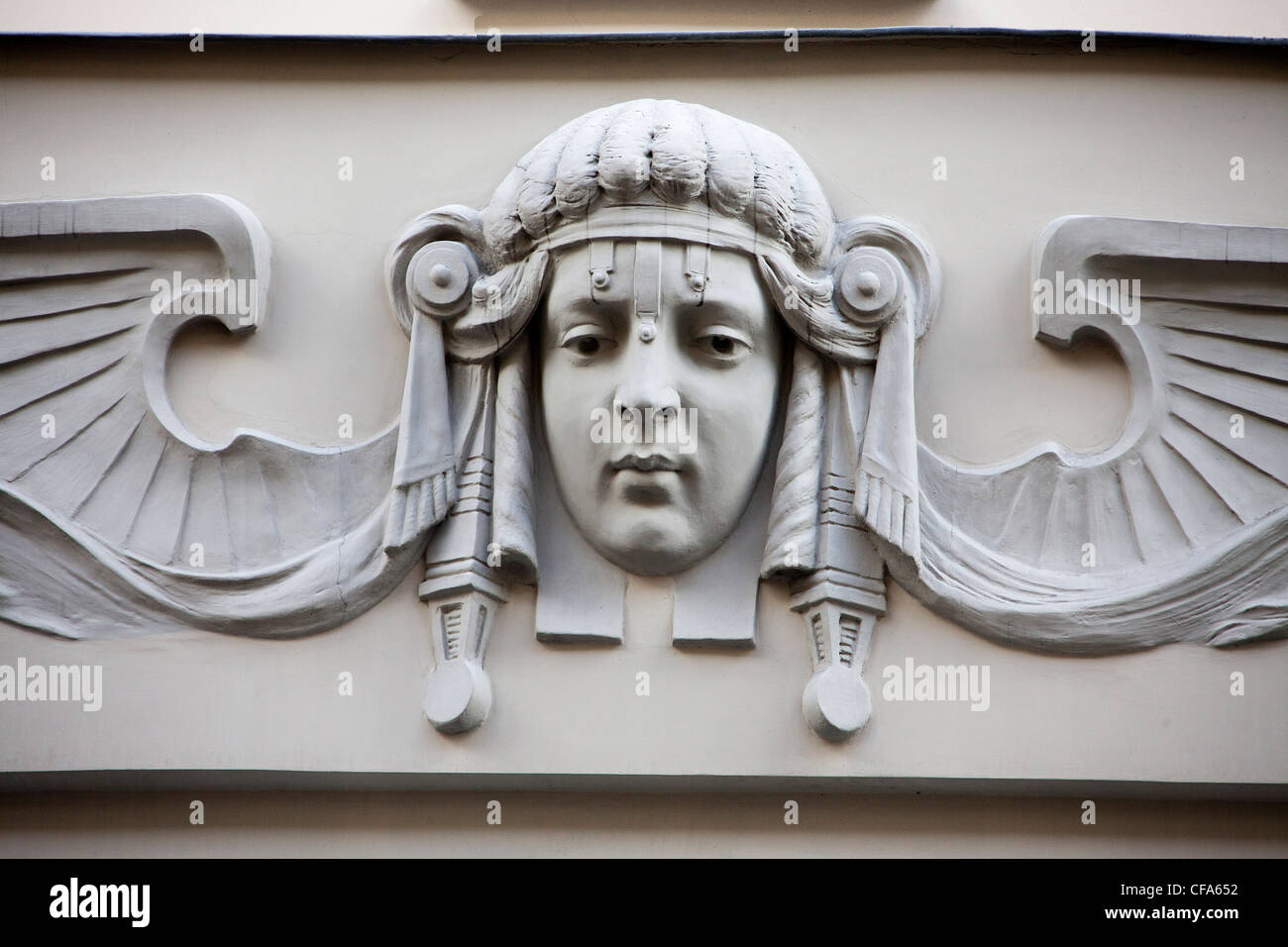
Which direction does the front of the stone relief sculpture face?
toward the camera
